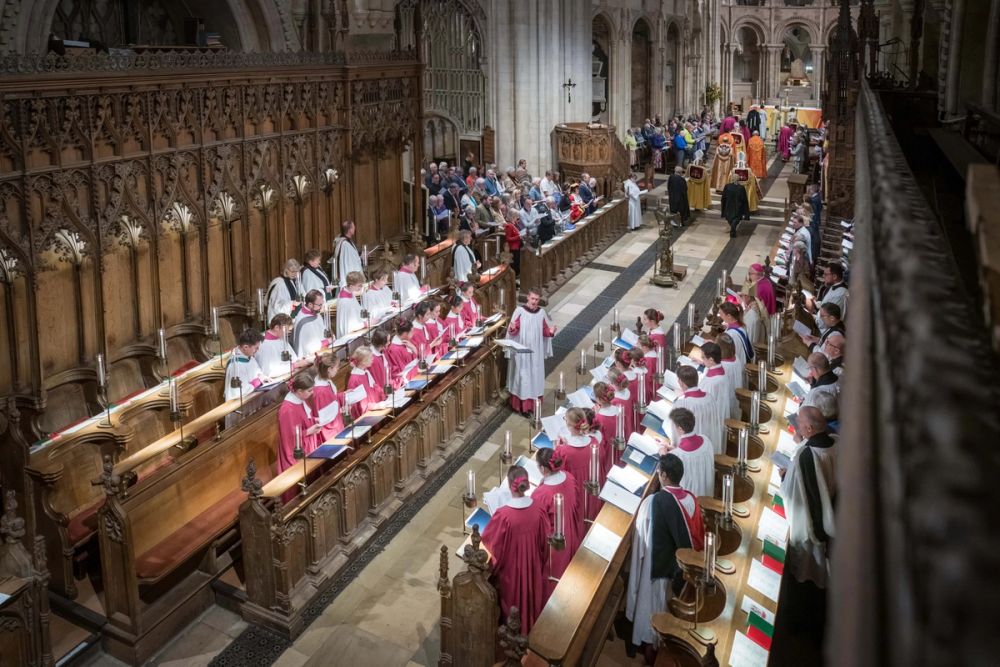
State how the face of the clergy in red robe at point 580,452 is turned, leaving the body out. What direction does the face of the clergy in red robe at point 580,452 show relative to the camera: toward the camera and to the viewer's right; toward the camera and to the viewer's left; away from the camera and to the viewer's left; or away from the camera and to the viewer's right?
away from the camera and to the viewer's left

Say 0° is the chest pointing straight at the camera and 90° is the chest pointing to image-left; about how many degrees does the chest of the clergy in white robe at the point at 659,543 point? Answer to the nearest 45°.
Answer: approximately 135°

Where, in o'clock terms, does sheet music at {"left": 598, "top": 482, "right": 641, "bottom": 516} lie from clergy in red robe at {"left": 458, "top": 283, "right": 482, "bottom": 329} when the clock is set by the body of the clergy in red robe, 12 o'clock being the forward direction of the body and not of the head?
The sheet music is roughly at 1 o'clock from the clergy in red robe.

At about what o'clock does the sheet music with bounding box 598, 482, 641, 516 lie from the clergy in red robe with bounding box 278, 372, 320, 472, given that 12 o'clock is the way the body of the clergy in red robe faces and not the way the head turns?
The sheet music is roughly at 12 o'clock from the clergy in red robe.

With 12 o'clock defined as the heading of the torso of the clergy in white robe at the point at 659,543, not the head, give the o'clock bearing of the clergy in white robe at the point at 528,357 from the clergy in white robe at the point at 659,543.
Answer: the clergy in white robe at the point at 528,357 is roughly at 1 o'clock from the clergy in white robe at the point at 659,543.

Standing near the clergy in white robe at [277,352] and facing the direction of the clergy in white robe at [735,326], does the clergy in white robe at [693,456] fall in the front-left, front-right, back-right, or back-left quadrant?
front-right

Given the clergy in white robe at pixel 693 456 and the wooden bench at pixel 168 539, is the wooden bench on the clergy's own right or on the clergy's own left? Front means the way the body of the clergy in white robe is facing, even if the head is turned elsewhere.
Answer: on the clergy's own left

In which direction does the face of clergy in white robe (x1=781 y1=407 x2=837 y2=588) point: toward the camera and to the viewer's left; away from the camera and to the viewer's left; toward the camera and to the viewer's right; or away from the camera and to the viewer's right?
away from the camera and to the viewer's left

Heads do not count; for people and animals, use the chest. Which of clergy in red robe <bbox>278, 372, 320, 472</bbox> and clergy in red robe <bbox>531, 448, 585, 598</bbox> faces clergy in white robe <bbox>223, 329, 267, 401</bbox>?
clergy in red robe <bbox>531, 448, 585, 598</bbox>

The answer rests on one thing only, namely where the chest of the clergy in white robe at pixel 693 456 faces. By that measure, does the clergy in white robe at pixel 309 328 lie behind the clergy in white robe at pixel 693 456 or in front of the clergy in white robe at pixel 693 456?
in front

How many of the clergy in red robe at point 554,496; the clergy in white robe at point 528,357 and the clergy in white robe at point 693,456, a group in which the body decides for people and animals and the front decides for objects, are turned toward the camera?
1

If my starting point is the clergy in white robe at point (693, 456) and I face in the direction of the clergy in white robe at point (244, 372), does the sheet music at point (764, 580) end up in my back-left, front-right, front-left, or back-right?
back-left

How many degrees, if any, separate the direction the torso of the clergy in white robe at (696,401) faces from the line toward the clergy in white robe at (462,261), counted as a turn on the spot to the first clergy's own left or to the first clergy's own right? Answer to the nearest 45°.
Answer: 0° — they already face them
